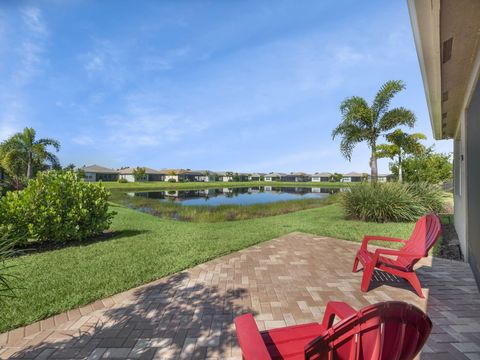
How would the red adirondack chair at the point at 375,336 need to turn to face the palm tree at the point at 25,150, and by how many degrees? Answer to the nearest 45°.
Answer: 0° — it already faces it

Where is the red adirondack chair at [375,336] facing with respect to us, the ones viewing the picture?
facing away from the viewer and to the left of the viewer

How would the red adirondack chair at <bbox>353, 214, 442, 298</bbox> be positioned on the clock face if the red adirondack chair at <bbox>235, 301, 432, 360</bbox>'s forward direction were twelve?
the red adirondack chair at <bbox>353, 214, 442, 298</bbox> is roughly at 2 o'clock from the red adirondack chair at <bbox>235, 301, 432, 360</bbox>.

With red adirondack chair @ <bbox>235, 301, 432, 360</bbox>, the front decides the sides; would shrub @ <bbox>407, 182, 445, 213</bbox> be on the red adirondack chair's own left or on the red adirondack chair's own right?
on the red adirondack chair's own right

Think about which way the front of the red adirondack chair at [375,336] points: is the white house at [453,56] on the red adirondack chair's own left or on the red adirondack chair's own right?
on the red adirondack chair's own right

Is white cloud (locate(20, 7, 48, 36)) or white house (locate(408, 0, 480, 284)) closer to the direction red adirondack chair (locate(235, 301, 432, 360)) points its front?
the white cloud
